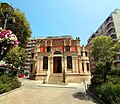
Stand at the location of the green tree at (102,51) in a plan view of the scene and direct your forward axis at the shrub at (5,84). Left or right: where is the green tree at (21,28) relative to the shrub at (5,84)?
right

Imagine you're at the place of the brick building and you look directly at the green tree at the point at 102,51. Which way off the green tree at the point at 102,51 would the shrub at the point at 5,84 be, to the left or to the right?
right

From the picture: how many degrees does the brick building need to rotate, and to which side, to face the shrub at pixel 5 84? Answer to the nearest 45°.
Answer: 0° — it already faces it

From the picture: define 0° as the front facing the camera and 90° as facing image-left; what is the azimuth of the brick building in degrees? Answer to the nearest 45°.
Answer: approximately 0°

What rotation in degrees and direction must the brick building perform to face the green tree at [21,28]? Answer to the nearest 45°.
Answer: approximately 45° to its right
